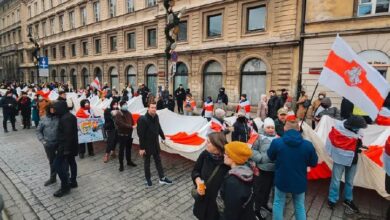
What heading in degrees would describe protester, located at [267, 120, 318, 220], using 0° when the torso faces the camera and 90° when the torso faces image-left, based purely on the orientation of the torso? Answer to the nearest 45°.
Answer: approximately 180°

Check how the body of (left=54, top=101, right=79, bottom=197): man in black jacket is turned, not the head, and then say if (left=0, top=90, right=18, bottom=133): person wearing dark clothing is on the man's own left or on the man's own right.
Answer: on the man's own right

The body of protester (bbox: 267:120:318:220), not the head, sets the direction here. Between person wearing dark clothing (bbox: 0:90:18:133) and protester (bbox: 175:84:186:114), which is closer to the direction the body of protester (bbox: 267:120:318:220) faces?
the protester

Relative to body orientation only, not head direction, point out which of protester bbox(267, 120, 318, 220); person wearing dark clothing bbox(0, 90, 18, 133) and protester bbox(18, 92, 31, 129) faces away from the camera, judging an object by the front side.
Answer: protester bbox(267, 120, 318, 220)

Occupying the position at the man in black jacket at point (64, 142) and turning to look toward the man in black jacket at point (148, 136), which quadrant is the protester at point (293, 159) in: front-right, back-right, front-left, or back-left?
front-right

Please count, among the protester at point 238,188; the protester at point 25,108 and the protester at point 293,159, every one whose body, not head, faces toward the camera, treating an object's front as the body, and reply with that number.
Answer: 1

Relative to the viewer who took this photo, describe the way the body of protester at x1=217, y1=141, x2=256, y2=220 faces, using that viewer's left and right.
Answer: facing away from the viewer and to the left of the viewer

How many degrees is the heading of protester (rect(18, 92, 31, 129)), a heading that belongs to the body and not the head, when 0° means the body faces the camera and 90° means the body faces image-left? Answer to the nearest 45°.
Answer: approximately 0°

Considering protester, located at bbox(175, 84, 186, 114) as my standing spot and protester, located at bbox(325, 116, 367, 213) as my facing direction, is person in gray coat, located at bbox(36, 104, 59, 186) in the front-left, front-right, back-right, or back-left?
front-right

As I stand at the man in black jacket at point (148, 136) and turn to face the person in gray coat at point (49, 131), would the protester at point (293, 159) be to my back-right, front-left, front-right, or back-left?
back-left

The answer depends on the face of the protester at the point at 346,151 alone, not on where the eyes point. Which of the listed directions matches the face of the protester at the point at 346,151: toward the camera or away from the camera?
away from the camera

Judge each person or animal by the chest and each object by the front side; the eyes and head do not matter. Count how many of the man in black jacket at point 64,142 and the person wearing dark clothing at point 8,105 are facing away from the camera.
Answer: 0

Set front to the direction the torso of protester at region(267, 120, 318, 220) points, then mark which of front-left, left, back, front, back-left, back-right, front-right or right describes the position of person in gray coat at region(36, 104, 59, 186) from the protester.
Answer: left
